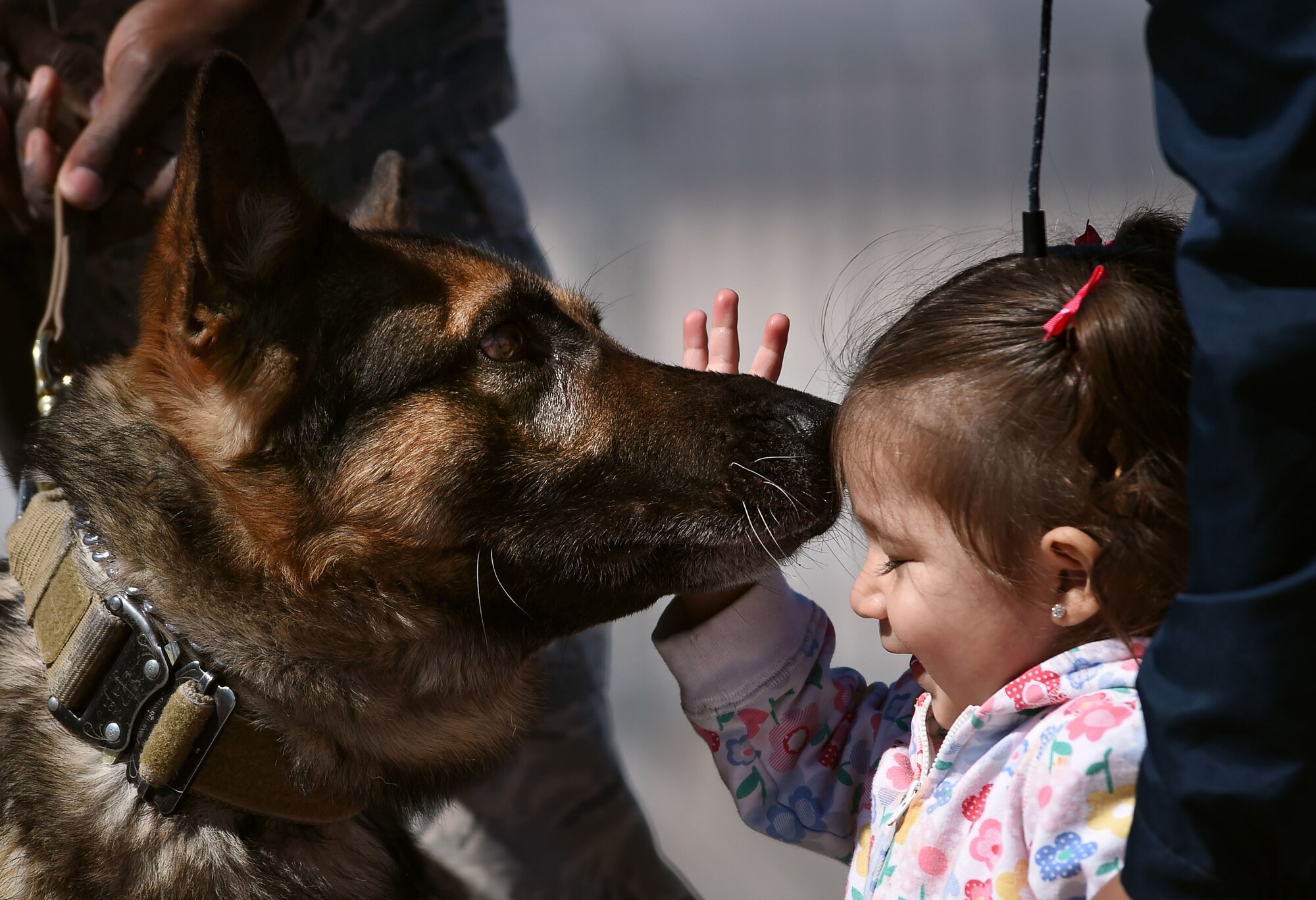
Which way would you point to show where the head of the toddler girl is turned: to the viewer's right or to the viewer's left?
to the viewer's left

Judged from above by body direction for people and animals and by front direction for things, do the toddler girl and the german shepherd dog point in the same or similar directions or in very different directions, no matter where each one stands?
very different directions

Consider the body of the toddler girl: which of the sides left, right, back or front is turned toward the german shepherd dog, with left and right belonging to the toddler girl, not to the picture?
front

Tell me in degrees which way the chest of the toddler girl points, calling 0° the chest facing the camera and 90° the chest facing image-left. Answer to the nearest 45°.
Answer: approximately 90°

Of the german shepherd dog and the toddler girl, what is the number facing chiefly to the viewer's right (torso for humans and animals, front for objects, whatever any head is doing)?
1

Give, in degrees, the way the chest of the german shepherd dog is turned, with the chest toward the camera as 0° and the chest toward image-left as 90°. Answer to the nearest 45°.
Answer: approximately 270°
